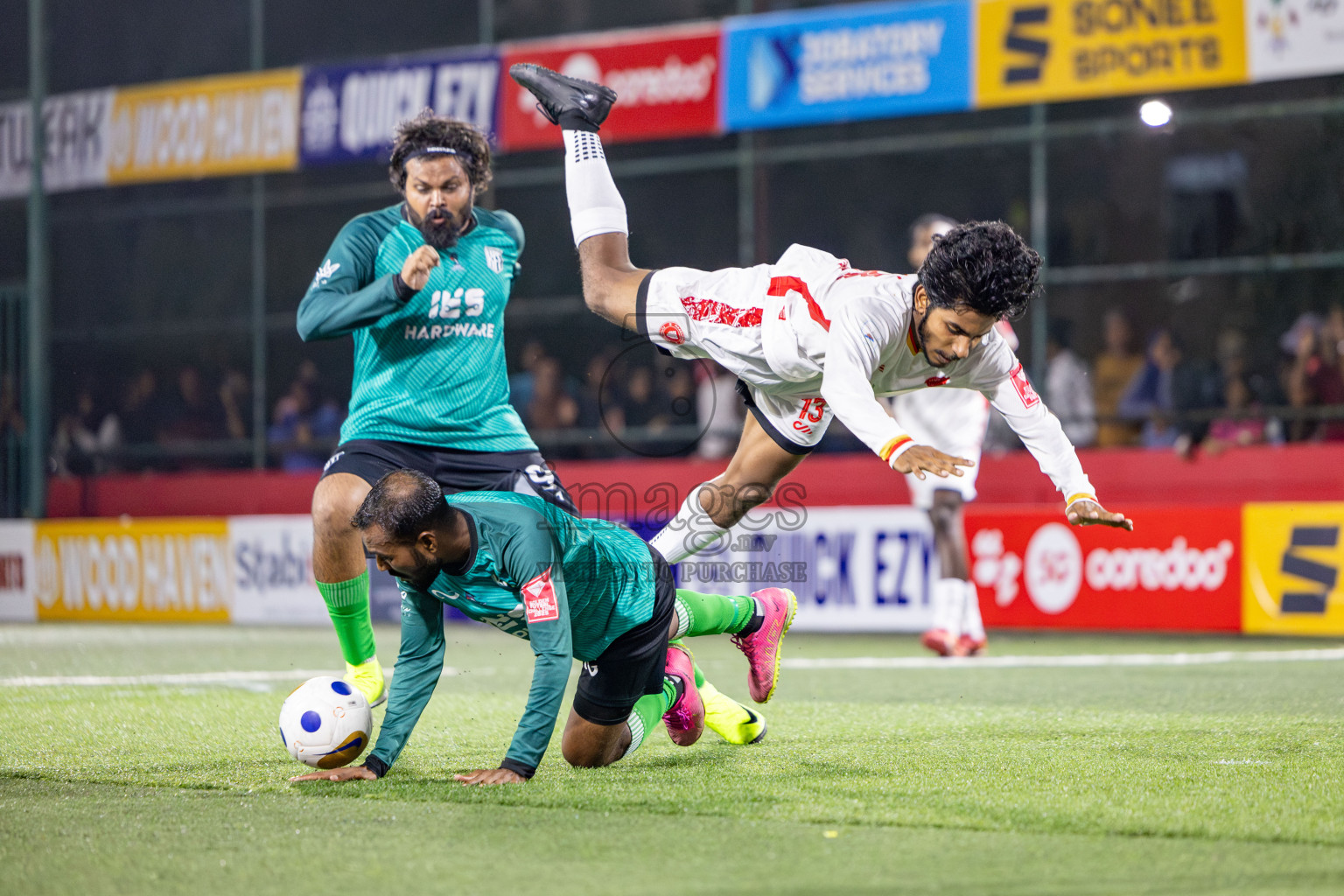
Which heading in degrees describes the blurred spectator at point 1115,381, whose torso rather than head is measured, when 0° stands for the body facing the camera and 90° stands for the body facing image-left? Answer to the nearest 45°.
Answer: approximately 0°

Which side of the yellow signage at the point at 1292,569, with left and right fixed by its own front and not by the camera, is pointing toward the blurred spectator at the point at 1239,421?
back

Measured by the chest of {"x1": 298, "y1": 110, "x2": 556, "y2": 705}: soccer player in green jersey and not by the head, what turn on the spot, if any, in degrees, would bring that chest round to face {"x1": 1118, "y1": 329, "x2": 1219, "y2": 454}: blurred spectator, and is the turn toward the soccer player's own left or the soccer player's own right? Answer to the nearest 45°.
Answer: approximately 135° to the soccer player's own left

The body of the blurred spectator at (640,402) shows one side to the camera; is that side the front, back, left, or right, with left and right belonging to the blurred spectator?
front

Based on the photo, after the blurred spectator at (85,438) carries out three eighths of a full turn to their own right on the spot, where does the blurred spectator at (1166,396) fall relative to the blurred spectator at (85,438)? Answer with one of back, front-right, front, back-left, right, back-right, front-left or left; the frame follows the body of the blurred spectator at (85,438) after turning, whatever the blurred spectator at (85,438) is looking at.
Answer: back

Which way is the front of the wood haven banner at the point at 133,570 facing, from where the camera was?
facing the viewer

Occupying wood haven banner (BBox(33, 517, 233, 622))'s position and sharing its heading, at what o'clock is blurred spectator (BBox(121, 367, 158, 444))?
The blurred spectator is roughly at 6 o'clock from the wood haven banner.

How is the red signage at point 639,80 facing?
toward the camera

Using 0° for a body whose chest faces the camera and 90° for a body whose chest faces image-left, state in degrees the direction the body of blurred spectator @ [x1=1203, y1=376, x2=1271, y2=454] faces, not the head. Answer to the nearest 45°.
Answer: approximately 0°

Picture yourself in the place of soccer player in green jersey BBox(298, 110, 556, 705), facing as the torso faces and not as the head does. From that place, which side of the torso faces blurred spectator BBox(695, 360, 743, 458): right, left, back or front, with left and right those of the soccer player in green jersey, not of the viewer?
back

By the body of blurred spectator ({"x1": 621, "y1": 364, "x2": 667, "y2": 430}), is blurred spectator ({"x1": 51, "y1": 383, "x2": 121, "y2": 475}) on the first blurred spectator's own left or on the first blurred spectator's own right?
on the first blurred spectator's own right

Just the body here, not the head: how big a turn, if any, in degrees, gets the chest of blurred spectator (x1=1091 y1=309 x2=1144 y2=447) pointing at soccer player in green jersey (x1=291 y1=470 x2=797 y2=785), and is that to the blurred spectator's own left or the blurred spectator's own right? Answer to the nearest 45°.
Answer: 0° — they already face them

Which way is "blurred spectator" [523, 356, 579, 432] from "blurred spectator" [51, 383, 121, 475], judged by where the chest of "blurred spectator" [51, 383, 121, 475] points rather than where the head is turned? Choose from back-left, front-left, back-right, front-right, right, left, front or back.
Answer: front-left

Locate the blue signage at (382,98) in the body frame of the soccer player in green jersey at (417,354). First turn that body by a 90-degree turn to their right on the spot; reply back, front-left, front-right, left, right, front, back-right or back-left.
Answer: right
